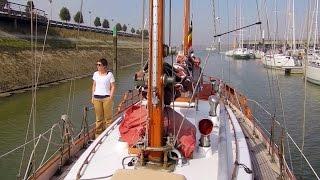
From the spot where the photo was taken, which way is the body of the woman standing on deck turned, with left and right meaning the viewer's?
facing the viewer and to the left of the viewer

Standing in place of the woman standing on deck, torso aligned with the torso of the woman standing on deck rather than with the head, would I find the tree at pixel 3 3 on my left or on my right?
on my right
